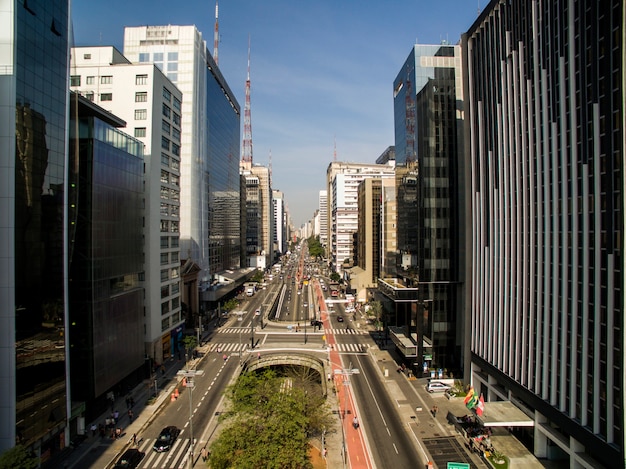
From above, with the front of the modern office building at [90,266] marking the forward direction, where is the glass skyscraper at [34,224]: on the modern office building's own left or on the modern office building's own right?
on the modern office building's own right

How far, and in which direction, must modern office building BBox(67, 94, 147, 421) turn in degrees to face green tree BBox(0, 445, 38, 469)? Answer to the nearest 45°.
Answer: approximately 45° to its right

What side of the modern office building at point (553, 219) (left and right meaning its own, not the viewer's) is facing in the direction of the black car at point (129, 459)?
front

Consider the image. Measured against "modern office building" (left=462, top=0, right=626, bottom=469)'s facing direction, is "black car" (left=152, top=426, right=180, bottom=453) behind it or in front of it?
in front

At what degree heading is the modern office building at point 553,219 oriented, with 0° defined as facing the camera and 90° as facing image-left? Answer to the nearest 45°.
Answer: approximately 45°

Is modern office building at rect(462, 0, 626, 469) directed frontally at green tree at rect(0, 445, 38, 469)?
yes

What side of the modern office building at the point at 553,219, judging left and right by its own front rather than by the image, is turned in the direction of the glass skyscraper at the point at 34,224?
front

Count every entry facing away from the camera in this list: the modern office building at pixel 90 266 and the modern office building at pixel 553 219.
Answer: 0
